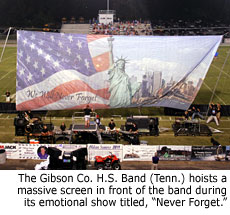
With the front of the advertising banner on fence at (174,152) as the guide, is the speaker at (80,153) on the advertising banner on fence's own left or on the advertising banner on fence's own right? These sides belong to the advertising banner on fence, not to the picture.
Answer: on the advertising banner on fence's own right

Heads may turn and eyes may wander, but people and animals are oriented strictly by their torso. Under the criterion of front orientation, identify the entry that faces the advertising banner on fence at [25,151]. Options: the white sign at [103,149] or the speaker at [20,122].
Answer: the speaker

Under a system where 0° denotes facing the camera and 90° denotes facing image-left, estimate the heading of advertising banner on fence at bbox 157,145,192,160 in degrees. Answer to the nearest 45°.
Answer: approximately 0°

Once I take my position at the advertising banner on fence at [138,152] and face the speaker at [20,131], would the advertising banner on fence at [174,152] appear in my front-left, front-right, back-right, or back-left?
back-right

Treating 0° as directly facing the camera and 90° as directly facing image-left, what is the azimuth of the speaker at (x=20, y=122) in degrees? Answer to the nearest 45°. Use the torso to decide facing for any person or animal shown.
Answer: approximately 0°

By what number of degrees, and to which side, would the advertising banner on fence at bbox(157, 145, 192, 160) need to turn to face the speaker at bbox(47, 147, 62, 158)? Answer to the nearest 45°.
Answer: approximately 90° to its right
